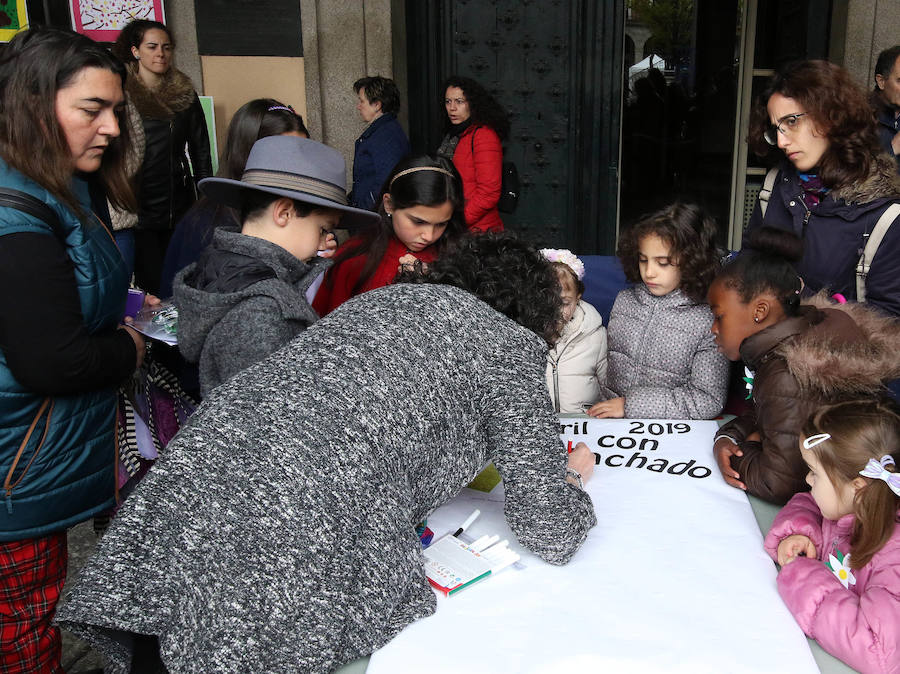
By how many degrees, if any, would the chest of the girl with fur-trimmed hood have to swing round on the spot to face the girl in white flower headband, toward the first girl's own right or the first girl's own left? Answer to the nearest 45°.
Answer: approximately 45° to the first girl's own right

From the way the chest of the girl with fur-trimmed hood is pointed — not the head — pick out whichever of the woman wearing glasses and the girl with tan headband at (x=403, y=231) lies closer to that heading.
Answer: the girl with tan headband

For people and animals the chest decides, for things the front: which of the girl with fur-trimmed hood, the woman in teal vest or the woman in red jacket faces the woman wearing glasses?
the woman in teal vest

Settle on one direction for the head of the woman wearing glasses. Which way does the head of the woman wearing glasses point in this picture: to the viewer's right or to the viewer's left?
to the viewer's left

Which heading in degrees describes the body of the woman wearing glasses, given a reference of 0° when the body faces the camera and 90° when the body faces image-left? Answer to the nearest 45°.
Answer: approximately 45°

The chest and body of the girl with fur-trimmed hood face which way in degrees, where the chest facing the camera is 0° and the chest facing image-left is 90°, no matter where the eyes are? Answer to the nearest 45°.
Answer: approximately 90°

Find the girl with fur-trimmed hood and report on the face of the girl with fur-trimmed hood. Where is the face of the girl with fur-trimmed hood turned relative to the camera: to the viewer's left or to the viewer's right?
to the viewer's left

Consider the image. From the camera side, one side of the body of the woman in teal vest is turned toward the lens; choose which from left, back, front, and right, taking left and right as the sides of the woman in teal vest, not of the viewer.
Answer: right

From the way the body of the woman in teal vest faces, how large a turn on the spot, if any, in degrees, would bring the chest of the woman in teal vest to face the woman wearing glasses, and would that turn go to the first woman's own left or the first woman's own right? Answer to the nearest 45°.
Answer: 0° — they already face them
